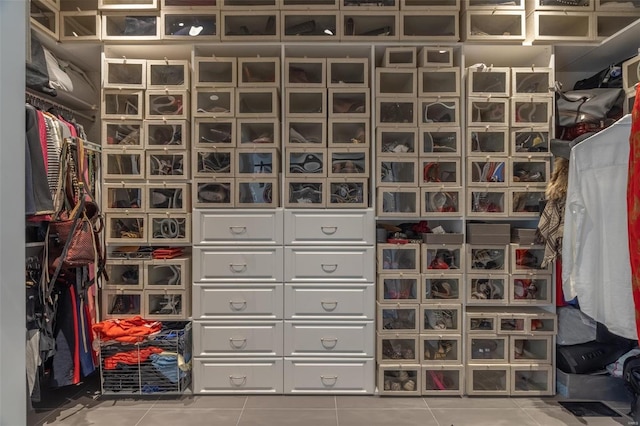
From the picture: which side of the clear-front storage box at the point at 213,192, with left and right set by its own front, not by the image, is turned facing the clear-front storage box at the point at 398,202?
left

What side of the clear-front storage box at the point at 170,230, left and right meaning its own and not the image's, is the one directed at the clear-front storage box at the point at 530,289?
left

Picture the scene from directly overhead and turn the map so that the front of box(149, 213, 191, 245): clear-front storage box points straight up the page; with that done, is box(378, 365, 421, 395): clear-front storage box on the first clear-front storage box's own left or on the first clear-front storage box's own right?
on the first clear-front storage box's own left

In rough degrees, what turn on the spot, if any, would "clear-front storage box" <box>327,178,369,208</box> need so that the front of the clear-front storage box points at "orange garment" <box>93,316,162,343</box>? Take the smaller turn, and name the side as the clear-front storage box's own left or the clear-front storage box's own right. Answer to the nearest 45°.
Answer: approximately 90° to the clear-front storage box's own right

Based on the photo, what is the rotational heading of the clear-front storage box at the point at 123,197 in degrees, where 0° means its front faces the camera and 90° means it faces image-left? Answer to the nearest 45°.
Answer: approximately 0°

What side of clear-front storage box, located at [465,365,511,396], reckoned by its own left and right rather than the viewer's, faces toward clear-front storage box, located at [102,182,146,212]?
right
